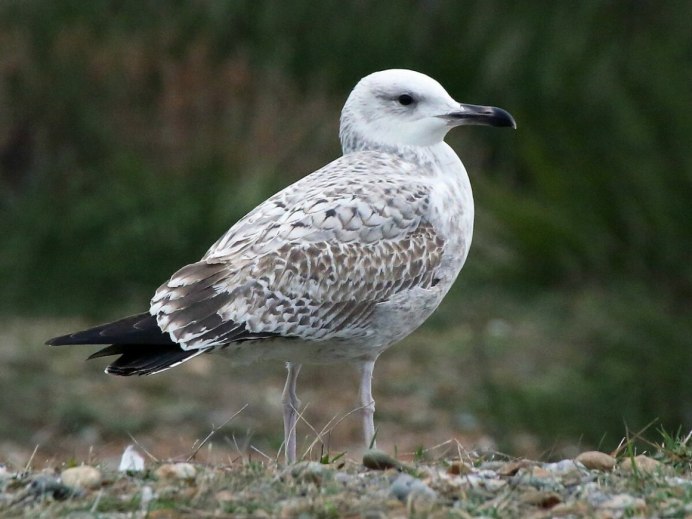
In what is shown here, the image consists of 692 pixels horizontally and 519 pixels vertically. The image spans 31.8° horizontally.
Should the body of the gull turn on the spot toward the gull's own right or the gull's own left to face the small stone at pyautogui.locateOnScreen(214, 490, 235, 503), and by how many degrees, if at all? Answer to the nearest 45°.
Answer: approximately 90° to the gull's own right

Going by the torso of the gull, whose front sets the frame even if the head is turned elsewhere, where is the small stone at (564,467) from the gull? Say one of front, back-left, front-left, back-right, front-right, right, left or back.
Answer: front-right

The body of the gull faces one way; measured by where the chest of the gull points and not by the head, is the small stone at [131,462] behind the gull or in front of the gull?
behind

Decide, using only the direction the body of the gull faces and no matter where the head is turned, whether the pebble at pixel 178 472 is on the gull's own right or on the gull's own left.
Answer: on the gull's own right

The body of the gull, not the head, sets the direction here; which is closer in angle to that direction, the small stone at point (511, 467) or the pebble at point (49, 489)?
the small stone

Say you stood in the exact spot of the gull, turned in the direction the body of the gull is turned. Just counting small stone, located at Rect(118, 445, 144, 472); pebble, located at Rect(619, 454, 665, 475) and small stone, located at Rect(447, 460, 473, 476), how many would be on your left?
0

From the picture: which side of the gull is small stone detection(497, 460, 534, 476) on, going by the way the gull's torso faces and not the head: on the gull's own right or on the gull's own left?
on the gull's own right

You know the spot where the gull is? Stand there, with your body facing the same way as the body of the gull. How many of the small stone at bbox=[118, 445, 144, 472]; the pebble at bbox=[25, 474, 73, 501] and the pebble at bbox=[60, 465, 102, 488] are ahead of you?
0

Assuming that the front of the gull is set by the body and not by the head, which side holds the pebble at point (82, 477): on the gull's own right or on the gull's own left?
on the gull's own right

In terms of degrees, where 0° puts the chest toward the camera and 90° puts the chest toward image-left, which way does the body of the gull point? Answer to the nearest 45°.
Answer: approximately 270°

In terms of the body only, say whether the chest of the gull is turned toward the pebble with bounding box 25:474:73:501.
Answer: no

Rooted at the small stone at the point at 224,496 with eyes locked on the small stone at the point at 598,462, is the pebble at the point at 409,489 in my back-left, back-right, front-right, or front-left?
front-right

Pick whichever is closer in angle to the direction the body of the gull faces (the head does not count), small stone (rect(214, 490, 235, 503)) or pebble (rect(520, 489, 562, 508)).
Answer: the pebble

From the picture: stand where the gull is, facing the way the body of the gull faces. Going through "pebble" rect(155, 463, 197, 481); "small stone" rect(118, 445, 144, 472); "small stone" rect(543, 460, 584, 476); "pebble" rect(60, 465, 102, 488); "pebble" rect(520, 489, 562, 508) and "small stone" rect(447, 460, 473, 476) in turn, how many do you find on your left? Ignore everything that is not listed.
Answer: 0

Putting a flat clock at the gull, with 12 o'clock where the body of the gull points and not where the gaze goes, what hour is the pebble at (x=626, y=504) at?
The pebble is roughly at 2 o'clock from the gull.

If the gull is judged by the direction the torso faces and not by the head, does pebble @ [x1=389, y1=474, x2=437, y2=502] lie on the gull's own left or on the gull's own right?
on the gull's own right

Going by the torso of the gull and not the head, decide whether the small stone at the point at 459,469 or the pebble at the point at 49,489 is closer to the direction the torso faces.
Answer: the small stone

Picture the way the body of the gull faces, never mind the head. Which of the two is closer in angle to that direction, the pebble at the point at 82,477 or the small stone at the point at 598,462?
the small stone

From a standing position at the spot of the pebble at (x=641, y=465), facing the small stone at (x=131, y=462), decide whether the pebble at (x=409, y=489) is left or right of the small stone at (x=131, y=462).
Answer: left
